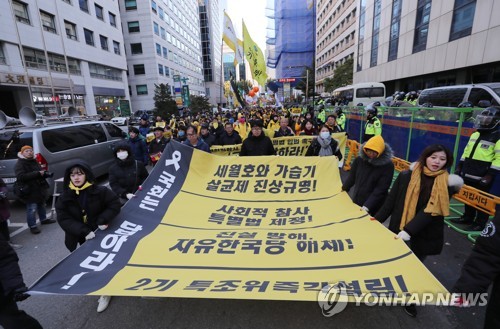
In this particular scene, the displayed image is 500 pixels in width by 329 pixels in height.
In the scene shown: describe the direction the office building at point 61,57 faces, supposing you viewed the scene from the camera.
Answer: facing the viewer and to the right of the viewer

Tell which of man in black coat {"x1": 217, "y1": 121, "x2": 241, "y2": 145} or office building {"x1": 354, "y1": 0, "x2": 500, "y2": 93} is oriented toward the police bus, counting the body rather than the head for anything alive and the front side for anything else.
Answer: the office building

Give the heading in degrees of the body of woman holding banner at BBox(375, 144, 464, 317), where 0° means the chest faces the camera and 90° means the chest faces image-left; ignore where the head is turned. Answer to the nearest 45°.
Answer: approximately 0°

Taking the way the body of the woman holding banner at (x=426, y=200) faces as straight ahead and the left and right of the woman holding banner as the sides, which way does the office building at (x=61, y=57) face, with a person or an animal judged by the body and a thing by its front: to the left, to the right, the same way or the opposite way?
to the left

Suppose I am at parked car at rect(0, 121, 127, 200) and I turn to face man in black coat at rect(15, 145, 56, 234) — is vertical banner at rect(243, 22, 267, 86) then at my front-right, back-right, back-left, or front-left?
back-left

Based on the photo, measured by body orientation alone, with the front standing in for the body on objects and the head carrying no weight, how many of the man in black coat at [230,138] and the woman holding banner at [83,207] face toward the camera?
2

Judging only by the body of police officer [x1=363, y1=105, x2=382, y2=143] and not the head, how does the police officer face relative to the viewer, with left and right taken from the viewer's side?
facing the viewer and to the left of the viewer

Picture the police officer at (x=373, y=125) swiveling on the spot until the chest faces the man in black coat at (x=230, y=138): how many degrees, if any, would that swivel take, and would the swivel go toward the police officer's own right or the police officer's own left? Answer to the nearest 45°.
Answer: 0° — they already face them

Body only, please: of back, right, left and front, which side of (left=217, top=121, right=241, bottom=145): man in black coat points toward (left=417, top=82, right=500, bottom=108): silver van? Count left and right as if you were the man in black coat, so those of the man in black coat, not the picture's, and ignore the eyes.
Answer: left

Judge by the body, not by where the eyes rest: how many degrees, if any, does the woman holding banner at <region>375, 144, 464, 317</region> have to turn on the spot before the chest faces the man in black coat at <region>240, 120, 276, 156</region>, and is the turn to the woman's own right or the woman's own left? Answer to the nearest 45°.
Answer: approximately 135° to the woman's own right

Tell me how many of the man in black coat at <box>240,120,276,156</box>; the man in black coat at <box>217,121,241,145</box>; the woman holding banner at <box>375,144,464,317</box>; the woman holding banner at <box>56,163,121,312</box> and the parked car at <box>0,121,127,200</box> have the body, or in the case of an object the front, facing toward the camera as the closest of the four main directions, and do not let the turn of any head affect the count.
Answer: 4

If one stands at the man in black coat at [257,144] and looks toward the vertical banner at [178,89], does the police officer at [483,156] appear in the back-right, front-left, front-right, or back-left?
back-right

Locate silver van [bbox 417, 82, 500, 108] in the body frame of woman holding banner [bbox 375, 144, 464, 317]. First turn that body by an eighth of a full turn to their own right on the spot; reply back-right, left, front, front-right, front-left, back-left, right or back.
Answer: back-right

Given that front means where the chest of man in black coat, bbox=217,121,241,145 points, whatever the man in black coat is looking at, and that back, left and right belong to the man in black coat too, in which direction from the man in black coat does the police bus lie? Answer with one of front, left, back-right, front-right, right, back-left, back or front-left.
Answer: back-left

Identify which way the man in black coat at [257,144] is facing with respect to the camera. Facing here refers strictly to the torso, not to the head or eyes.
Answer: toward the camera

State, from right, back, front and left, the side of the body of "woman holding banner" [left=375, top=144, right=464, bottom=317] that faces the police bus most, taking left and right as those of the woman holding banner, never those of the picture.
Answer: back

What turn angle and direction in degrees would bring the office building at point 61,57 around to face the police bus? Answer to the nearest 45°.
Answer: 0° — it already faces it

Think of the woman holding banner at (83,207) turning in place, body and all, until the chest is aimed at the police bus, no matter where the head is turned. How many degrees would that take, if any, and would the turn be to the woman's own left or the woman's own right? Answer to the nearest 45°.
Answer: approximately 135° to the woman's own left
